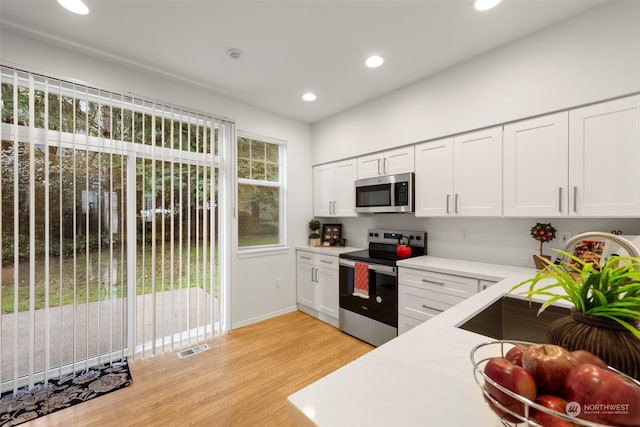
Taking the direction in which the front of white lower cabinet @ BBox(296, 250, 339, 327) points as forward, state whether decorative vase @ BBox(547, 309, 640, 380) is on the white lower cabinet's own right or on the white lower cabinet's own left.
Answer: on the white lower cabinet's own left

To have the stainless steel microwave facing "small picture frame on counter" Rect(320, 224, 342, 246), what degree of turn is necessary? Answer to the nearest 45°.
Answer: approximately 90° to its right

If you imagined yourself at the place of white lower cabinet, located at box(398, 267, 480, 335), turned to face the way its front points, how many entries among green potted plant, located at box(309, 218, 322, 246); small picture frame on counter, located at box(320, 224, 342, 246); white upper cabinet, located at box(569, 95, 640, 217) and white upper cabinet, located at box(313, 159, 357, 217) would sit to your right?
3

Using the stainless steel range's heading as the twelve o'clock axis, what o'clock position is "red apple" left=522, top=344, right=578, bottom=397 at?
The red apple is roughly at 10 o'clock from the stainless steel range.

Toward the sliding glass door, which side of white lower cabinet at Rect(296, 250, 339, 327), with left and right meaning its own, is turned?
front

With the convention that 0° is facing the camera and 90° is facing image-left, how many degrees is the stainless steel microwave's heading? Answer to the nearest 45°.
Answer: approximately 45°

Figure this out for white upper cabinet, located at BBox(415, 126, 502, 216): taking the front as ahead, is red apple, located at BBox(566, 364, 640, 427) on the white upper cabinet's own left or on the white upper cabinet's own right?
on the white upper cabinet's own left

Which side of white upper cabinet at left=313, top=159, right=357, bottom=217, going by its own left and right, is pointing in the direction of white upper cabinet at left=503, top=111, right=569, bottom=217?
left

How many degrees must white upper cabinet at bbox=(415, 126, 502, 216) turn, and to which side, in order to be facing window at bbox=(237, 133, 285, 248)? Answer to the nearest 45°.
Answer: approximately 45° to its right

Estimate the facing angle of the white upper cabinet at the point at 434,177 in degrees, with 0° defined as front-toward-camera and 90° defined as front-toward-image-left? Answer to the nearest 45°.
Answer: approximately 45°

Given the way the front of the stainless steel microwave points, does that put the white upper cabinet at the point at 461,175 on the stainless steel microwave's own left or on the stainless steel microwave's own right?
on the stainless steel microwave's own left

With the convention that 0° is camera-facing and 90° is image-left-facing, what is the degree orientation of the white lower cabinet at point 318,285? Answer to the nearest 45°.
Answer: approximately 45°

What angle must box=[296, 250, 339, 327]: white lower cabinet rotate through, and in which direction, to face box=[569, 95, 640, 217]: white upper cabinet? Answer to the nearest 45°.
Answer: approximately 90° to its left

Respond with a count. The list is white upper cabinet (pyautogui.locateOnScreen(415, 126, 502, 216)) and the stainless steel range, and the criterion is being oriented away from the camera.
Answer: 0

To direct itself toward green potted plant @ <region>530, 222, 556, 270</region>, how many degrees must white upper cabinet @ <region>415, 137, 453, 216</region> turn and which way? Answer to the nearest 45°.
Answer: approximately 135° to its left
